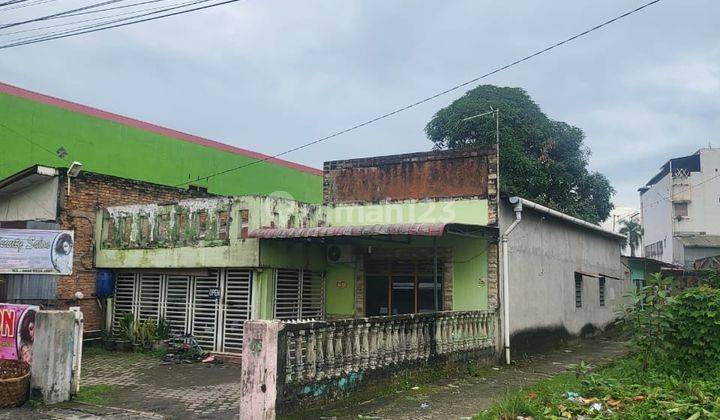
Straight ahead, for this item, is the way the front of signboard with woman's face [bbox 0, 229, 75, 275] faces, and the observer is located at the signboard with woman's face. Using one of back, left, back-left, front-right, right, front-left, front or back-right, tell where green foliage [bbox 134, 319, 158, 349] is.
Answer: back-left

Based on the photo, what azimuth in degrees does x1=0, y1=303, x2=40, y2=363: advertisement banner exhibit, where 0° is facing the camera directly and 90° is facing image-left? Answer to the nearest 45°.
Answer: approximately 0°

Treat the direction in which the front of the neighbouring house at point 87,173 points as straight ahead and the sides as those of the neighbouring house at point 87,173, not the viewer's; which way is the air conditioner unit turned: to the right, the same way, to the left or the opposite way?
the same way

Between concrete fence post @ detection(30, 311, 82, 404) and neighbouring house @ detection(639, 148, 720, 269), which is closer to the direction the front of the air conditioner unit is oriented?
the concrete fence post

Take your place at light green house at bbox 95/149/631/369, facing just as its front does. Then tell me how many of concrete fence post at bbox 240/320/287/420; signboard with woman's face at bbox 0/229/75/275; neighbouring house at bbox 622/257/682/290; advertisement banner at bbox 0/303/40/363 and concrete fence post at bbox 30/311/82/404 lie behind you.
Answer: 1

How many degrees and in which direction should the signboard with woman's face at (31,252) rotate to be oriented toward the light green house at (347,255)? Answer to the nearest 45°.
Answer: approximately 90° to its left

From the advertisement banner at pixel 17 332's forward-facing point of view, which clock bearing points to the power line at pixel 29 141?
The power line is roughly at 6 o'clock from the advertisement banner.

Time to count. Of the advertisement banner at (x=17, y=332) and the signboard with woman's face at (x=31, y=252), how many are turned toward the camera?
2

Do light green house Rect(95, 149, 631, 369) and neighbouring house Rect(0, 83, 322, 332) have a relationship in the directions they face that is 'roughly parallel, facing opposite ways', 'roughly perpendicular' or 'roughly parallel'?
roughly parallel

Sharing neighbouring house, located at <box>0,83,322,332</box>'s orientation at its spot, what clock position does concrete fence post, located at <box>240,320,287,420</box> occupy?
The concrete fence post is roughly at 10 o'clock from the neighbouring house.

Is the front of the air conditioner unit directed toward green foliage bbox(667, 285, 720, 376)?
no

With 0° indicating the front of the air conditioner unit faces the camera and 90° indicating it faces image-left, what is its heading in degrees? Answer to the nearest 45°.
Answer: approximately 45°

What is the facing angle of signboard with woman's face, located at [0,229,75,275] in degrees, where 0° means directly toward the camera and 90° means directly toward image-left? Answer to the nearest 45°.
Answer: approximately 0°

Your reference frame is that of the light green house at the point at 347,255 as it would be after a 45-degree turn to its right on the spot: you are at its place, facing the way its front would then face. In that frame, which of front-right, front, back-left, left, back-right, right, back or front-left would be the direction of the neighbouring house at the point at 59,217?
front
